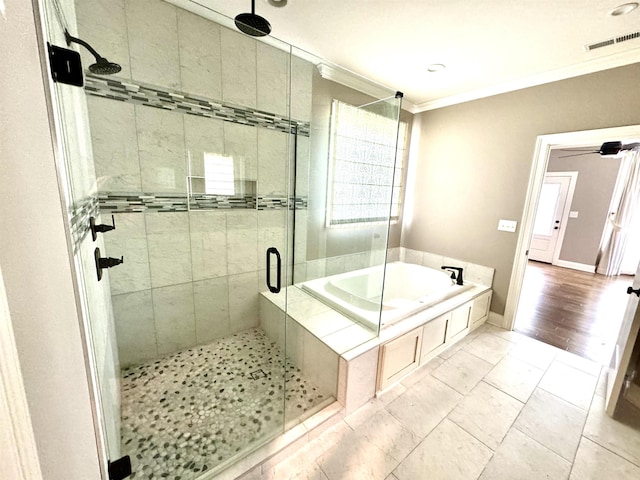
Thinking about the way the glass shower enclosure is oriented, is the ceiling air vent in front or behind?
in front

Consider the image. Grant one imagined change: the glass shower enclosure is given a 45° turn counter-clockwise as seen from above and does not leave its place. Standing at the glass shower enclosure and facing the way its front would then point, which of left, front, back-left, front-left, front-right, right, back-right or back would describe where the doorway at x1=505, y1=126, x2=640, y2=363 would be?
front

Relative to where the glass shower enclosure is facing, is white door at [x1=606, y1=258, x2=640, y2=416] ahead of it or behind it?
ahead

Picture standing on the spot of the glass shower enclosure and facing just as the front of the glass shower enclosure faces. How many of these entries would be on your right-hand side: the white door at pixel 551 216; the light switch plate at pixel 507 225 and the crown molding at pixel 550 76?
0

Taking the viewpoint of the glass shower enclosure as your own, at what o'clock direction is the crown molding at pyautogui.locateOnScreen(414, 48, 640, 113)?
The crown molding is roughly at 11 o'clock from the glass shower enclosure.

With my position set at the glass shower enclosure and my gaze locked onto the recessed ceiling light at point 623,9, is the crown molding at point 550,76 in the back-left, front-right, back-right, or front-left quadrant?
front-left

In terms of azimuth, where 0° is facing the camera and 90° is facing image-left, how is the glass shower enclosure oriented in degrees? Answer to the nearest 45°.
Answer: approximately 315°
